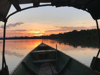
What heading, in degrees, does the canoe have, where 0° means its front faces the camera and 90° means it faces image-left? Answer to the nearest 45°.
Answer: approximately 180°
